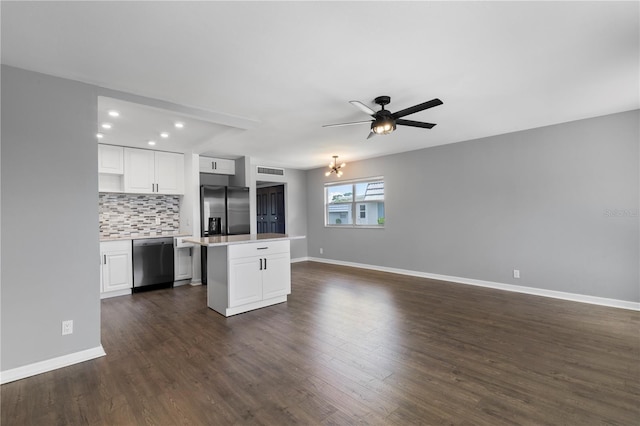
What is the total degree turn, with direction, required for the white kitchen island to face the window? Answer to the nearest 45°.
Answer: approximately 90° to its left

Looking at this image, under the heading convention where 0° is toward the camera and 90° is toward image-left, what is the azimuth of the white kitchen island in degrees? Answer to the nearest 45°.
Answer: approximately 315°

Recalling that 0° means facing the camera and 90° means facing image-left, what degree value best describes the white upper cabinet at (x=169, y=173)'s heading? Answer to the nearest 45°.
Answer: approximately 0°

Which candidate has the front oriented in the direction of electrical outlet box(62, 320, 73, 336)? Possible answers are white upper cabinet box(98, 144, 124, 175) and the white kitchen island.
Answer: the white upper cabinet

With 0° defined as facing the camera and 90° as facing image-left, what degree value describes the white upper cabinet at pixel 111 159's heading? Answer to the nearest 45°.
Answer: approximately 0°

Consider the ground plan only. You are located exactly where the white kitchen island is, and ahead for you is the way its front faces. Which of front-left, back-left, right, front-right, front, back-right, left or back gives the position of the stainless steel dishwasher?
back

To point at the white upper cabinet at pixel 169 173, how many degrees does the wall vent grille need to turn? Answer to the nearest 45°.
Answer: approximately 90° to its right

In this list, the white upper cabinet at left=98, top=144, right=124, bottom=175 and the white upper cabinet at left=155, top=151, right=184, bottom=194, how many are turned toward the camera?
2

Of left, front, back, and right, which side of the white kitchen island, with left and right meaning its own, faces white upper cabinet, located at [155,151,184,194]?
back

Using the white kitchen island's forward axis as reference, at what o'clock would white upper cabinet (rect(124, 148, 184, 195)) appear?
The white upper cabinet is roughly at 6 o'clock from the white kitchen island.

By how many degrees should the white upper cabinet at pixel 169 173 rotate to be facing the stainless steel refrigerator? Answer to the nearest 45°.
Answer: approximately 90° to its left

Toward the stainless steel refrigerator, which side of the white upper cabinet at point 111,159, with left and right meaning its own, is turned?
left
